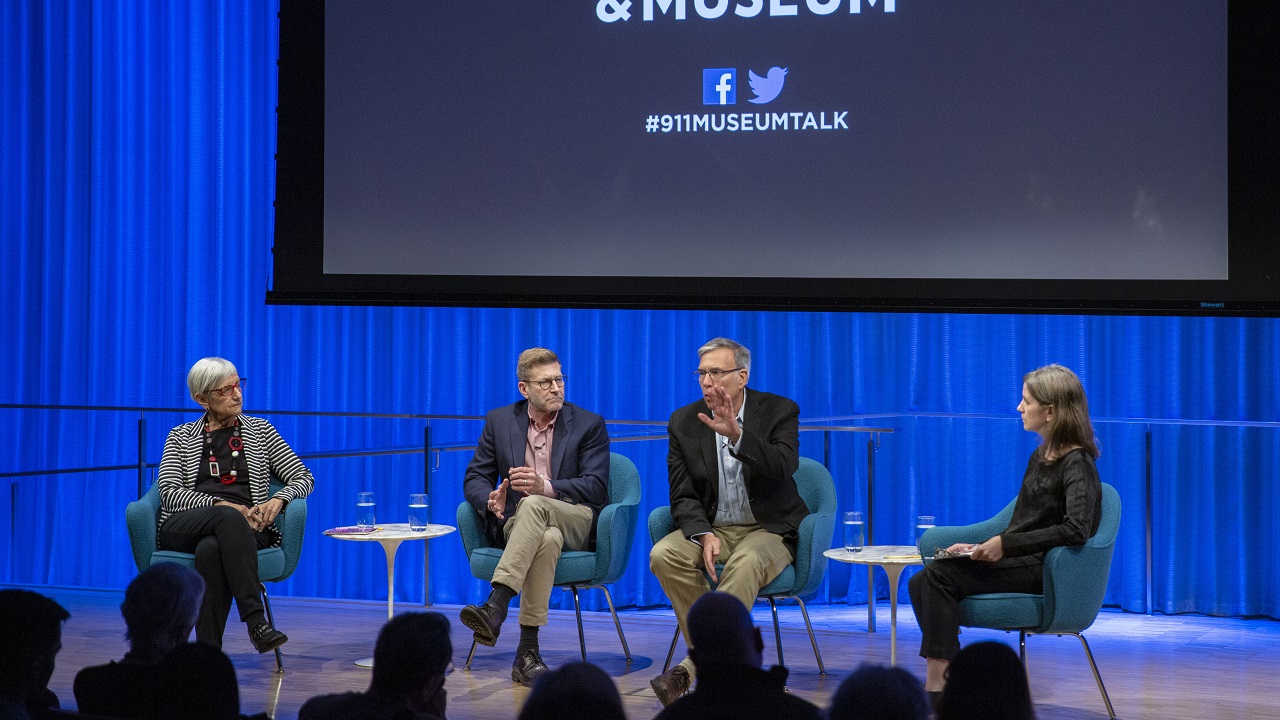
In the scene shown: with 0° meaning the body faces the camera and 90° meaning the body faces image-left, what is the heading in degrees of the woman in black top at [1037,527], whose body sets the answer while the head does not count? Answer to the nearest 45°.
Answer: approximately 90°

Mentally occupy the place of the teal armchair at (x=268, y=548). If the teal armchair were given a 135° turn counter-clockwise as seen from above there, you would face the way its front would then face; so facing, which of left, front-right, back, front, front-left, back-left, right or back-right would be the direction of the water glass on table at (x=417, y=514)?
front-right

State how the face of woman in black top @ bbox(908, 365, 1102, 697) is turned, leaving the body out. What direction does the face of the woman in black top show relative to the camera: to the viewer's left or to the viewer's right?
to the viewer's left

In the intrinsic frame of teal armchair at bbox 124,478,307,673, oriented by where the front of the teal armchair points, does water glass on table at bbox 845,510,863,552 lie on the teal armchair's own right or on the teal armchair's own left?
on the teal armchair's own left

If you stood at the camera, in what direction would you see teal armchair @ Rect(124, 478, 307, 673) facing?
facing the viewer

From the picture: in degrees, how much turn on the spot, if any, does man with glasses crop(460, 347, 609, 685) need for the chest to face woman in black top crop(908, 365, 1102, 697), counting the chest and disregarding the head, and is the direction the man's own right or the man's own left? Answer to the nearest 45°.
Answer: approximately 45° to the man's own left

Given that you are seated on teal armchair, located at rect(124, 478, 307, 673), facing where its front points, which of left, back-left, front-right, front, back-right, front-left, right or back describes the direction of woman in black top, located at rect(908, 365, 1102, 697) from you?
front-left

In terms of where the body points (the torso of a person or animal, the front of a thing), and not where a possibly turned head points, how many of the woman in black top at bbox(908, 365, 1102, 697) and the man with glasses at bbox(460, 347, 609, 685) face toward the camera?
1

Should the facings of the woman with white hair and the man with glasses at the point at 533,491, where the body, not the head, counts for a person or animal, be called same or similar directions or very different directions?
same or similar directions

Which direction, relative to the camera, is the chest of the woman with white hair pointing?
toward the camera

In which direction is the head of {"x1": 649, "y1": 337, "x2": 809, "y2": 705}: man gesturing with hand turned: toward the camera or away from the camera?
toward the camera

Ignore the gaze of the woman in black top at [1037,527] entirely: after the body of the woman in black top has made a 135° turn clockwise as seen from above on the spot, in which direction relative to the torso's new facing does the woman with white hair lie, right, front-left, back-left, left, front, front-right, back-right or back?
back-left

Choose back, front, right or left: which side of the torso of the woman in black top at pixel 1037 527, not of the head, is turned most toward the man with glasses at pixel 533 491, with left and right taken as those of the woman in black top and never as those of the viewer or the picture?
front

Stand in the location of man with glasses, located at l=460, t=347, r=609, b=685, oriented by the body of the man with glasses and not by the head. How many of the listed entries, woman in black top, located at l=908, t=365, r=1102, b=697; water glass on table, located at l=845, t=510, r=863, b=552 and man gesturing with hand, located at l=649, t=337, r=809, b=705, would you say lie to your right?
0

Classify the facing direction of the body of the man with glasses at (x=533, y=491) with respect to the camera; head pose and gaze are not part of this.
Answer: toward the camera

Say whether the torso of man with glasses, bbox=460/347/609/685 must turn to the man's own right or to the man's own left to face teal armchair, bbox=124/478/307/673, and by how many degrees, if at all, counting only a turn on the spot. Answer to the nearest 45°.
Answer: approximately 90° to the man's own right
